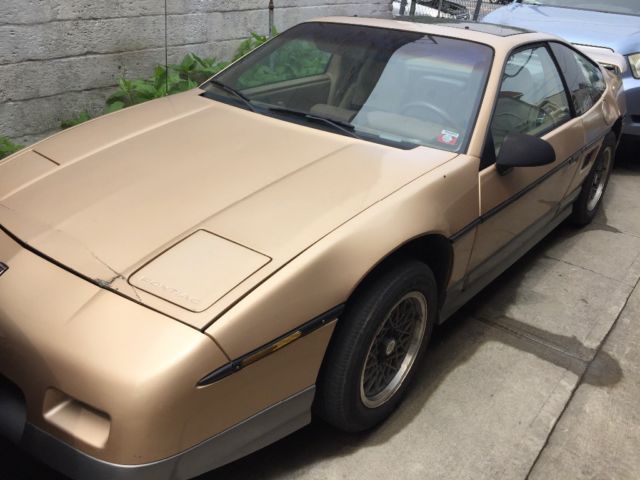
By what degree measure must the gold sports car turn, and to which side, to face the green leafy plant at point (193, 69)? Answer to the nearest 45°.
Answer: approximately 135° to its right

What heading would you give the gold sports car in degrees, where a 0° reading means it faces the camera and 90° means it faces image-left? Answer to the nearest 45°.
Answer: approximately 45°

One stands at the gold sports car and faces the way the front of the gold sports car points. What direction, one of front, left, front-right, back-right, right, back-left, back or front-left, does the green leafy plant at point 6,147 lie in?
right

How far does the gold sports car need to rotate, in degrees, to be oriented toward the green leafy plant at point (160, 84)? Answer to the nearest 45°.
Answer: approximately 135° to its right

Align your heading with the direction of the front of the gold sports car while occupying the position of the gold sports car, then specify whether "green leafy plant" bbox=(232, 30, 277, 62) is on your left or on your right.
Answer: on your right
